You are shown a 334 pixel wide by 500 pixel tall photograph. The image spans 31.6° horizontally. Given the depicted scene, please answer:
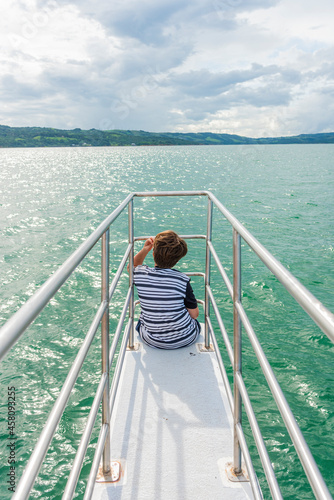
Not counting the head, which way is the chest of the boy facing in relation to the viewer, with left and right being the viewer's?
facing away from the viewer

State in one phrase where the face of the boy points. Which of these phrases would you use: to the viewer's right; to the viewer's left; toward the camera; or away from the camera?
away from the camera
